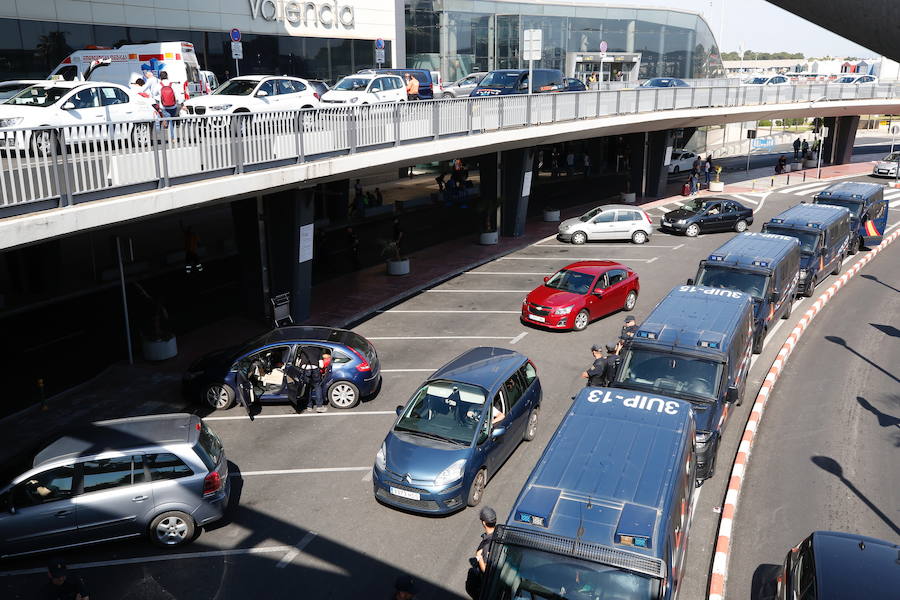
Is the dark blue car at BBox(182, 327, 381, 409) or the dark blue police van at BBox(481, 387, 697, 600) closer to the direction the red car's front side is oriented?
the dark blue car

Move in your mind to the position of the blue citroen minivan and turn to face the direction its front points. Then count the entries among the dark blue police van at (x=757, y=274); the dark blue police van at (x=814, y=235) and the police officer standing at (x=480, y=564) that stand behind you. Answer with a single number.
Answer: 2

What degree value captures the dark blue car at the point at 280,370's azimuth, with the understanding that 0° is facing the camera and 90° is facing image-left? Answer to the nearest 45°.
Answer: approximately 90°

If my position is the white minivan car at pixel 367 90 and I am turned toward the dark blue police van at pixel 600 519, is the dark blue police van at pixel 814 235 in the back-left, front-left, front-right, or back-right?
front-left

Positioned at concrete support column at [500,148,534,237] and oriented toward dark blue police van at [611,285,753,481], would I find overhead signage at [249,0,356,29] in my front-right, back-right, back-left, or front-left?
back-right

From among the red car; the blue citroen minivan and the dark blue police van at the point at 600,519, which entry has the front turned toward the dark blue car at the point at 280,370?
the red car

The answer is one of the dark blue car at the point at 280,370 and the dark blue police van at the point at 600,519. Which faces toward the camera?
the dark blue police van

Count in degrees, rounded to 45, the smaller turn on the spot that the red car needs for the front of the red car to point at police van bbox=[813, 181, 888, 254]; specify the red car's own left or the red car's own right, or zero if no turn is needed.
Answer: approximately 180°

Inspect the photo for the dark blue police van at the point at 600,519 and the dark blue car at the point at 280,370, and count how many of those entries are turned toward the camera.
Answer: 1

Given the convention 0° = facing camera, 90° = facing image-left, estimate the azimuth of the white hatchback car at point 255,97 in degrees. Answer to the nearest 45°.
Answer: approximately 45°

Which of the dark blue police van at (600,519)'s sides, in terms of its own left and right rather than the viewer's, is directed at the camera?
front

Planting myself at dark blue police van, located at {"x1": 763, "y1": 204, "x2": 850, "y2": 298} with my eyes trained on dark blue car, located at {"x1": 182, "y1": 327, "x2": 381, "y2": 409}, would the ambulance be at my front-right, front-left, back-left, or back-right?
front-right

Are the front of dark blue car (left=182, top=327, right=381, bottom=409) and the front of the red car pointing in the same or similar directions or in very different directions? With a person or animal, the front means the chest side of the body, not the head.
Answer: same or similar directions

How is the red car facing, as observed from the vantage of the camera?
facing the viewer and to the left of the viewer

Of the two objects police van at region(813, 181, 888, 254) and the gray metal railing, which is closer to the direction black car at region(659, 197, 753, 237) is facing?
the gray metal railing

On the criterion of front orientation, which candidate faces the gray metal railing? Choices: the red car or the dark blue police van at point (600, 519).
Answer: the red car
